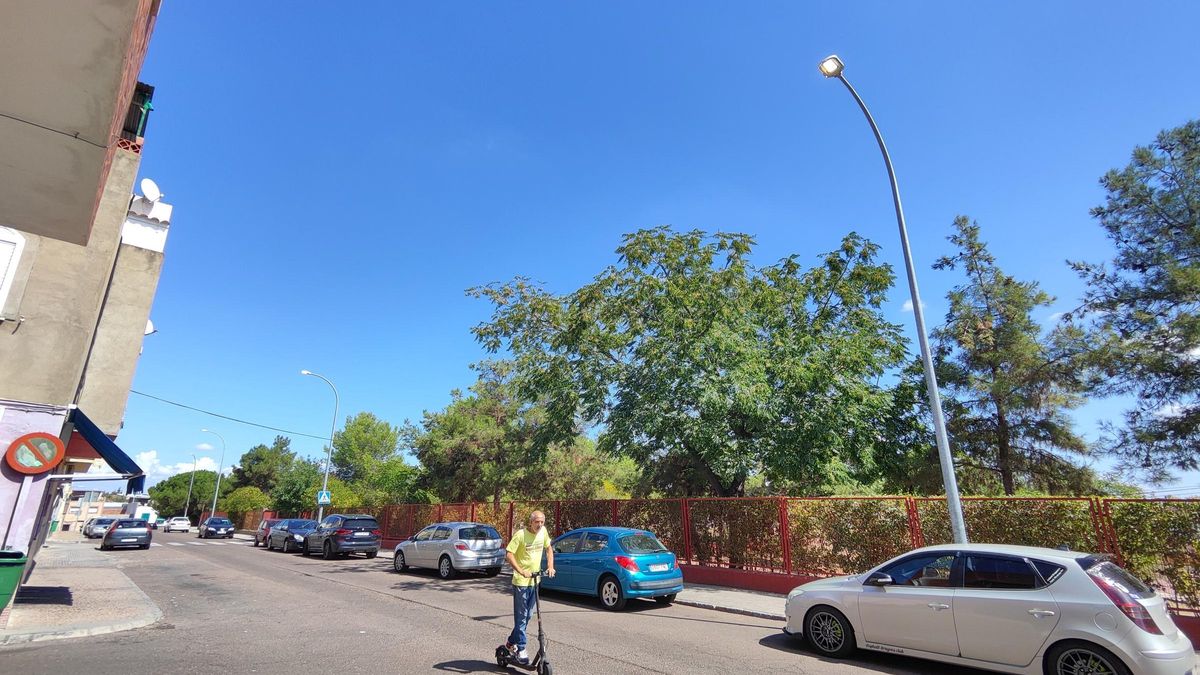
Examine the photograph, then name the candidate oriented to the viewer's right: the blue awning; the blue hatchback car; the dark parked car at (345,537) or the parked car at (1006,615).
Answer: the blue awning

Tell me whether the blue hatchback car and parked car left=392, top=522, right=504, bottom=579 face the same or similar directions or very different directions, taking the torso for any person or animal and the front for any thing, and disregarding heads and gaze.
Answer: same or similar directions

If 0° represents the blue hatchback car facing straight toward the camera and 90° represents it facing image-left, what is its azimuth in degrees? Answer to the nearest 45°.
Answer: approximately 135°

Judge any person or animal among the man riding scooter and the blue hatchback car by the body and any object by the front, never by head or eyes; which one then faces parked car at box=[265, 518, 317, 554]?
the blue hatchback car

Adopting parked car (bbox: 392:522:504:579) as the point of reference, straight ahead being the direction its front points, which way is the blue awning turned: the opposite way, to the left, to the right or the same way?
to the right

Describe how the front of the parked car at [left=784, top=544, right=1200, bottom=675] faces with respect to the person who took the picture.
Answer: facing away from the viewer and to the left of the viewer

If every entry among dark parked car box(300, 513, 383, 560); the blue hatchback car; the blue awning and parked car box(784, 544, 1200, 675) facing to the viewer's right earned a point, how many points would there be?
1

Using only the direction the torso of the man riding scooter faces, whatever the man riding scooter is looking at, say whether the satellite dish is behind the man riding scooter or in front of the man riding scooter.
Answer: behind

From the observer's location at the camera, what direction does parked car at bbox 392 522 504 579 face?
facing away from the viewer and to the left of the viewer

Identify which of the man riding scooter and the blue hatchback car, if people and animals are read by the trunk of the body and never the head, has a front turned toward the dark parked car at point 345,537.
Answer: the blue hatchback car

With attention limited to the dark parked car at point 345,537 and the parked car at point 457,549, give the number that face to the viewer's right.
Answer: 0

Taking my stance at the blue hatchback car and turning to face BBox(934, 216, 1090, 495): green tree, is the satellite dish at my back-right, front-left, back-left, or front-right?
back-left

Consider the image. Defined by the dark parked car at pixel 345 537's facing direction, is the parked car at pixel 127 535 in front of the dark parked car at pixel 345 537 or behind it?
in front

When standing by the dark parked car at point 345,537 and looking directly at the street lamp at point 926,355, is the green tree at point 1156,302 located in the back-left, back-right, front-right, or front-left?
front-left

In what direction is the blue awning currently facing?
to the viewer's right

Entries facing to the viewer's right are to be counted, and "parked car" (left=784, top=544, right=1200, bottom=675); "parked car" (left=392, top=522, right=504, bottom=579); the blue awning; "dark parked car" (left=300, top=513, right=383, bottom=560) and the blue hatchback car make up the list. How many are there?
1

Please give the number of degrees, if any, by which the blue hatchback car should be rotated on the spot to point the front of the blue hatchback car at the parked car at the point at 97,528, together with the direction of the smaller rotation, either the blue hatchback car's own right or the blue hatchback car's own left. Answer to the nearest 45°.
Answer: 0° — it already faces it

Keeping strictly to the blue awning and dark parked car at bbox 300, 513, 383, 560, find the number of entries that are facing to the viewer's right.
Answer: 1
